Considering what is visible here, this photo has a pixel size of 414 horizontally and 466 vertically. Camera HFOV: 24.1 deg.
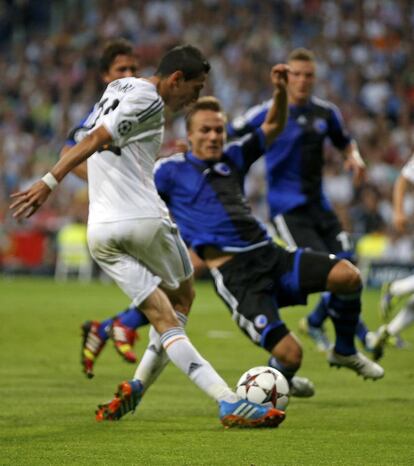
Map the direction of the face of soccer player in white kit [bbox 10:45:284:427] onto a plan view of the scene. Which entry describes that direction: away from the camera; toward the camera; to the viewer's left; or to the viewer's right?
to the viewer's right

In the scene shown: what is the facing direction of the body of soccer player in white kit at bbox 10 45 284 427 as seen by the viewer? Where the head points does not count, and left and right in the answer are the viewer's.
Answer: facing away from the viewer and to the right of the viewer
